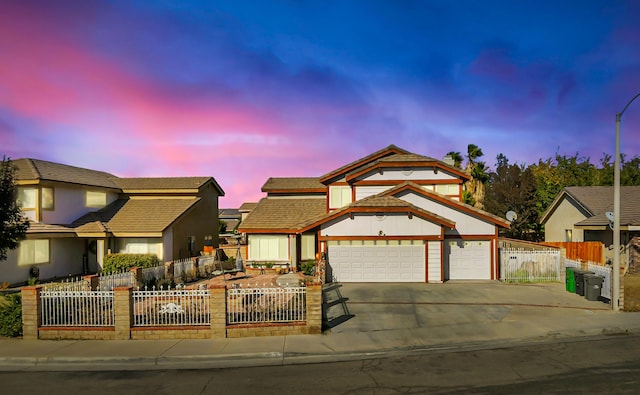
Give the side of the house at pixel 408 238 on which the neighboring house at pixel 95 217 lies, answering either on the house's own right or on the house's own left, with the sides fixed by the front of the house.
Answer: on the house's own right

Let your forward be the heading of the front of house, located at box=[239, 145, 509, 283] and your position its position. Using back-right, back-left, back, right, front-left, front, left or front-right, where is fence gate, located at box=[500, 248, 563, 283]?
left

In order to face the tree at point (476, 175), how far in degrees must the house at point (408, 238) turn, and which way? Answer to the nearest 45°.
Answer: approximately 180°

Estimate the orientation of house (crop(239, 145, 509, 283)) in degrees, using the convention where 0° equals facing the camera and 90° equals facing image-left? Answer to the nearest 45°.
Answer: approximately 0°

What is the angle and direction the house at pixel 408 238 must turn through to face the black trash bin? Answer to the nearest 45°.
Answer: approximately 45° to its left

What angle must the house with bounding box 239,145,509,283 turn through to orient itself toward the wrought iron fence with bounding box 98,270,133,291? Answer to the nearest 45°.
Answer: approximately 45° to its right

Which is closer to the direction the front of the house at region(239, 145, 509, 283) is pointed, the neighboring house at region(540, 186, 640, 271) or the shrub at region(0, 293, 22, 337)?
the shrub
